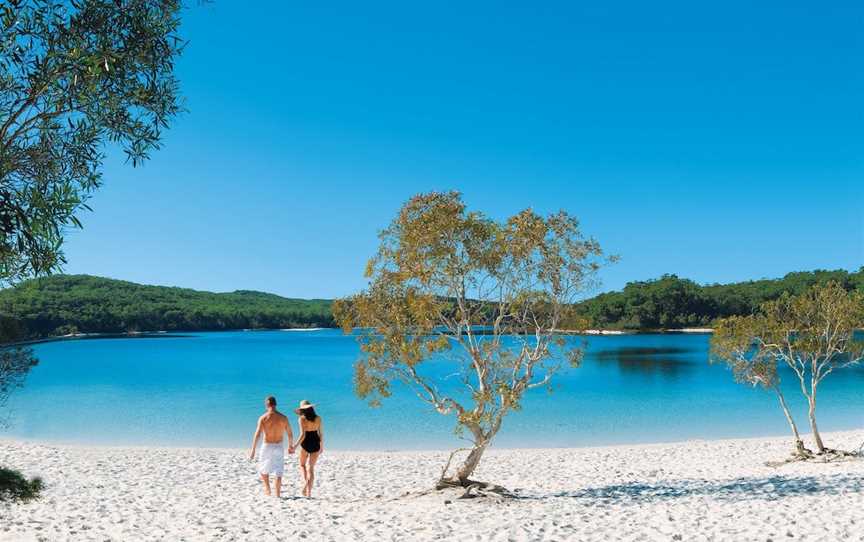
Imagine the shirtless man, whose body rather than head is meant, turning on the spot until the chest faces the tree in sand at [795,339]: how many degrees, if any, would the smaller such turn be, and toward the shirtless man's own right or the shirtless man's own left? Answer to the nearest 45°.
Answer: approximately 90° to the shirtless man's own right

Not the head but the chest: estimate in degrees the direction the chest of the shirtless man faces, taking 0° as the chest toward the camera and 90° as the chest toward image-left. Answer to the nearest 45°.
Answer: approximately 180°

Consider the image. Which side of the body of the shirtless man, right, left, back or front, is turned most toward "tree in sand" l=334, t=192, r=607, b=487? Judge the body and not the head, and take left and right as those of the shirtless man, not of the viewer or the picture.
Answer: right

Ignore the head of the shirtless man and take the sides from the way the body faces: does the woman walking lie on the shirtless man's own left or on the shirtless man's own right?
on the shirtless man's own right

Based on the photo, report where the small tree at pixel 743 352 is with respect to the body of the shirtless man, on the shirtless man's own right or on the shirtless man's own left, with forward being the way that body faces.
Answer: on the shirtless man's own right
